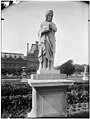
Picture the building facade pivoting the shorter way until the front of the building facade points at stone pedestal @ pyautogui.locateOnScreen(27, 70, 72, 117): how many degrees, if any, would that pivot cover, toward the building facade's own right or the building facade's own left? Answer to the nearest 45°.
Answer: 0° — it already faces it

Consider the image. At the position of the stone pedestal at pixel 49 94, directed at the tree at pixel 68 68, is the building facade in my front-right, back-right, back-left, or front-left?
front-left

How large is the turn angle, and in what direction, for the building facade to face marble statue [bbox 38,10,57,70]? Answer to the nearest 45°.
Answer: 0° — it already faces it

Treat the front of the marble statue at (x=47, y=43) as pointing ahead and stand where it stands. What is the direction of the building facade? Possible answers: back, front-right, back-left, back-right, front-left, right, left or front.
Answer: back-right

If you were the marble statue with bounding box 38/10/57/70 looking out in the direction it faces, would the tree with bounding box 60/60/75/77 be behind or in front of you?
behind

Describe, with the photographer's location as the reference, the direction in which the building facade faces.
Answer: facing the viewer and to the right of the viewer

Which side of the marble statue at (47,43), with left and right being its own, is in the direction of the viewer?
front

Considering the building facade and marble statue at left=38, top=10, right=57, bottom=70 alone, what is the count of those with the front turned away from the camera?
0
